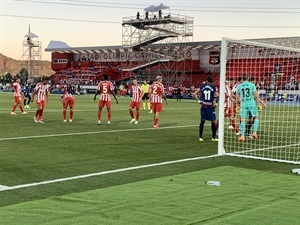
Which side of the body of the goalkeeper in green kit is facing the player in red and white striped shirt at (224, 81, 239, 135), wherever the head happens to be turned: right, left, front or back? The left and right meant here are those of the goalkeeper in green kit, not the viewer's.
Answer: front

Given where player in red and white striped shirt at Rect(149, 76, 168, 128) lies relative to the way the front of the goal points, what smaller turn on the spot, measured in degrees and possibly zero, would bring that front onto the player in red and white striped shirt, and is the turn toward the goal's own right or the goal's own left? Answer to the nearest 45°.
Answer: approximately 45° to the goal's own left

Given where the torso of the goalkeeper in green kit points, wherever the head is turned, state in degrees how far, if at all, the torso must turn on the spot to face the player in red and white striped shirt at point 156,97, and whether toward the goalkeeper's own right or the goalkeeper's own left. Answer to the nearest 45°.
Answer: approximately 45° to the goalkeeper's own left

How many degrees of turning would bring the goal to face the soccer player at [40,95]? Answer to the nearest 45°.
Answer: approximately 45° to its left
